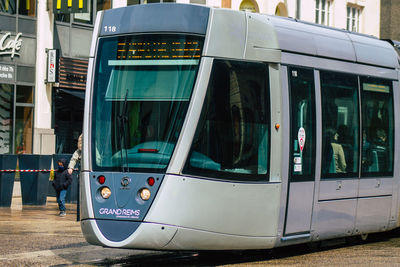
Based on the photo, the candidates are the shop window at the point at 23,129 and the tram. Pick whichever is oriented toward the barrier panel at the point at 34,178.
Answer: the shop window

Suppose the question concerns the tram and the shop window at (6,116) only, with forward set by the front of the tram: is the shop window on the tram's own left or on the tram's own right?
on the tram's own right

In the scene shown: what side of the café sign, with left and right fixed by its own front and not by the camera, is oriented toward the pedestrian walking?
front

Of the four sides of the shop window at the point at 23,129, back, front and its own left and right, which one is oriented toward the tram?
front

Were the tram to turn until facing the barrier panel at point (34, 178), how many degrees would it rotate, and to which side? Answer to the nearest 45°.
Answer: approximately 90° to its right

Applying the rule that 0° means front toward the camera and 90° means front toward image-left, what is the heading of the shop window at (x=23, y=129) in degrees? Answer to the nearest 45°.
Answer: approximately 0°

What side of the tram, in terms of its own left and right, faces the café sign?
right

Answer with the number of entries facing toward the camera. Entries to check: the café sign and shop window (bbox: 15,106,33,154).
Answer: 2

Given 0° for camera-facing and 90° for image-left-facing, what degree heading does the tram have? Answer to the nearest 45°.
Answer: approximately 45°
